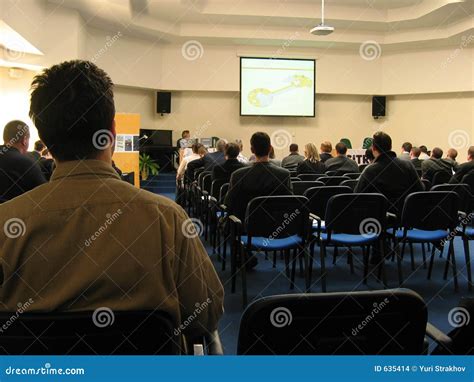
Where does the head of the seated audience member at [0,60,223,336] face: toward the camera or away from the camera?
away from the camera

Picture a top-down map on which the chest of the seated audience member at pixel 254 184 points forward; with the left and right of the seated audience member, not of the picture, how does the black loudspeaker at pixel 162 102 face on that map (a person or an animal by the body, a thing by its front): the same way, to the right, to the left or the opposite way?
the opposite way

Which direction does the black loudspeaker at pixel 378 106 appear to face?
toward the camera

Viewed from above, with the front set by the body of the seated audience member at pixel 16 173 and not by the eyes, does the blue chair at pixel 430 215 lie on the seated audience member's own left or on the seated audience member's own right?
on the seated audience member's own right

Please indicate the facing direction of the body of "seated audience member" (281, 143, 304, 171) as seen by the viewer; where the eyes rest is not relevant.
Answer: away from the camera

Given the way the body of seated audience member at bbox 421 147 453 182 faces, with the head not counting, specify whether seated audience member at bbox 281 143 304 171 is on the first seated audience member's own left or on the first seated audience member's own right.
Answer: on the first seated audience member's own left

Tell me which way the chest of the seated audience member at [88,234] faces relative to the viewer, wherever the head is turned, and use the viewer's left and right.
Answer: facing away from the viewer

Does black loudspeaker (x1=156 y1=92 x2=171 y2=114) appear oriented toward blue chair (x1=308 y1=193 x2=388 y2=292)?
yes

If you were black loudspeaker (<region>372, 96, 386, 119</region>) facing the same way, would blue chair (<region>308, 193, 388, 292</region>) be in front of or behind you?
in front

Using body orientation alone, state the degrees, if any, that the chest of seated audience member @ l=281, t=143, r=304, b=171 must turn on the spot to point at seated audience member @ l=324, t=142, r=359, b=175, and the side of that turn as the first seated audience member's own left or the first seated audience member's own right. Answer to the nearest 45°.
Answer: approximately 135° to the first seated audience member's own right

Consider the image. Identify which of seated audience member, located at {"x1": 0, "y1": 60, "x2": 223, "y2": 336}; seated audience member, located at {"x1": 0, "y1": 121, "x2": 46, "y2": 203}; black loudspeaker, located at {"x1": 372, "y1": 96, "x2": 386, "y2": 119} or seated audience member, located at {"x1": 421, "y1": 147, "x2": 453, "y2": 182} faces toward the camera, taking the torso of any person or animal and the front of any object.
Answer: the black loudspeaker

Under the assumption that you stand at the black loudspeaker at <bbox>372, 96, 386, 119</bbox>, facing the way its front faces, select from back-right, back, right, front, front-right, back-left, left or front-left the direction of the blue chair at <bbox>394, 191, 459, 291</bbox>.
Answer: front

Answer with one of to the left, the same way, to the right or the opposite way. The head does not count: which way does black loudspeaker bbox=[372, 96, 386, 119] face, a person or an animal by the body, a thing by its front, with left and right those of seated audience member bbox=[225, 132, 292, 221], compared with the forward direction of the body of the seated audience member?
the opposite way

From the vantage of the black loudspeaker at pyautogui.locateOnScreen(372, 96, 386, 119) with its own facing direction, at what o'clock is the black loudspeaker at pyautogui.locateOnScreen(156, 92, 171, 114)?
the black loudspeaker at pyautogui.locateOnScreen(156, 92, 171, 114) is roughly at 2 o'clock from the black loudspeaker at pyautogui.locateOnScreen(372, 96, 386, 119).

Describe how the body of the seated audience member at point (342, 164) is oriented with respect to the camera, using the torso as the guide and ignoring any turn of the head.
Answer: away from the camera

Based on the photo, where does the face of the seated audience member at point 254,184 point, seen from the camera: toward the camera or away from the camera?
away from the camera

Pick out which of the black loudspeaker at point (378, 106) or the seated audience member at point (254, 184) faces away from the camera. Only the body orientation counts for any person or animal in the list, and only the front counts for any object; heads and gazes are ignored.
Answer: the seated audience member

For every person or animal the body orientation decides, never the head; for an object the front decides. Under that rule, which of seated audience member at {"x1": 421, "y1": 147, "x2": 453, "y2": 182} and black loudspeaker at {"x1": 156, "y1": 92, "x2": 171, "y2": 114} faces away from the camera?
the seated audience member

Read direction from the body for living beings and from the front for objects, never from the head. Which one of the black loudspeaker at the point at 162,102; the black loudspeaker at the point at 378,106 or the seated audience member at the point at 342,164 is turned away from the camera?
the seated audience member
